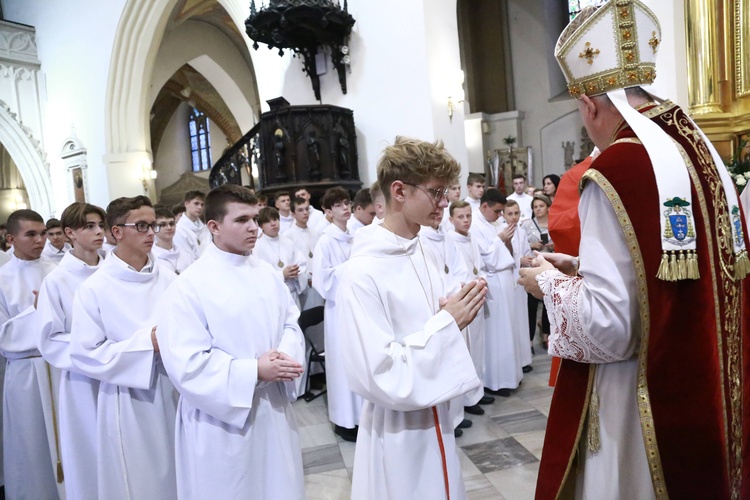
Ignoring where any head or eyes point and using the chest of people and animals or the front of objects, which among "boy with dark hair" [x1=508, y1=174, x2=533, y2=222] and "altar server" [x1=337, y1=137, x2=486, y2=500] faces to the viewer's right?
the altar server

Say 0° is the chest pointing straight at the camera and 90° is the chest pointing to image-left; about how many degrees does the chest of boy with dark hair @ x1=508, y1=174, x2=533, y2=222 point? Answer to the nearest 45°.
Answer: approximately 0°

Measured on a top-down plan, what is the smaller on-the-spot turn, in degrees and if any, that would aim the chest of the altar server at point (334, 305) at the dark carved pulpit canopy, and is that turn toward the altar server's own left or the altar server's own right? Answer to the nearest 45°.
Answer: approximately 135° to the altar server's own left

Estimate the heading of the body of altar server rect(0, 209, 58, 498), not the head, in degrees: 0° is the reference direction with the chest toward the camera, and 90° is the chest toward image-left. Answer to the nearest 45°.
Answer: approximately 315°

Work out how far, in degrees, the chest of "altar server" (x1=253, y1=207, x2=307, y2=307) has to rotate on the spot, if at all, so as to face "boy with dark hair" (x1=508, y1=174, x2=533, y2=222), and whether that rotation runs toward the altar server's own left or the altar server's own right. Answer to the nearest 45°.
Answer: approximately 90° to the altar server's own left

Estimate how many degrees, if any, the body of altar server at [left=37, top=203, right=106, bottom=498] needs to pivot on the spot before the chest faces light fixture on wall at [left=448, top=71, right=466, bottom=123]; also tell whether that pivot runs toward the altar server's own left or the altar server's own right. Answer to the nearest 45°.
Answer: approximately 90° to the altar server's own left
